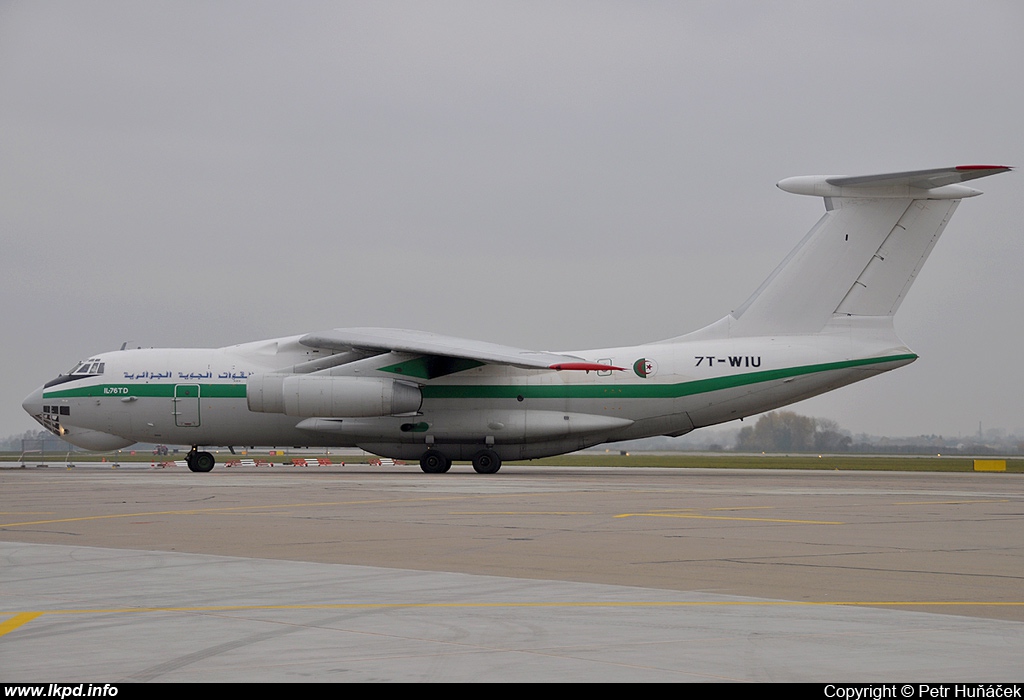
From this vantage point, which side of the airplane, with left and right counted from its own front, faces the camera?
left
